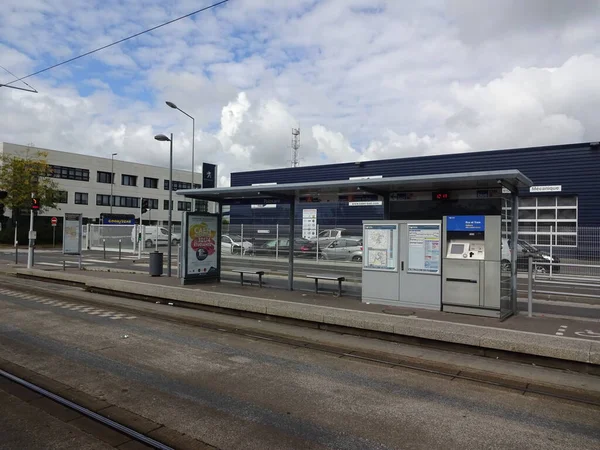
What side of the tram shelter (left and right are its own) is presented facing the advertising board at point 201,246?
right

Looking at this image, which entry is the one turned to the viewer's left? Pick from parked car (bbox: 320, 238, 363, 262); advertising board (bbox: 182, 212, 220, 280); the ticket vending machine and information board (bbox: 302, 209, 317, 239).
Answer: the parked car

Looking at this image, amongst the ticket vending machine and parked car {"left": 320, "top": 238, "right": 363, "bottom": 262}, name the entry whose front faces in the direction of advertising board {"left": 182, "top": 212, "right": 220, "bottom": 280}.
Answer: the parked car

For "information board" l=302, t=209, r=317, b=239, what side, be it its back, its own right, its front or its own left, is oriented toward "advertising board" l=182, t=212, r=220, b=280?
right

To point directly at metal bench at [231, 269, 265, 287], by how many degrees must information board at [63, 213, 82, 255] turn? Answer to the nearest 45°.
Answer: approximately 45° to its left

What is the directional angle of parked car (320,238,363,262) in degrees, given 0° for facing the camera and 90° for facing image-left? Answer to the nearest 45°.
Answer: approximately 90°

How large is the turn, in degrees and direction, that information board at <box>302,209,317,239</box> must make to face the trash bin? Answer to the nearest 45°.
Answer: approximately 90° to its right

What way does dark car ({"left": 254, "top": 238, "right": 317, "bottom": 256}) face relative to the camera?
to the viewer's left

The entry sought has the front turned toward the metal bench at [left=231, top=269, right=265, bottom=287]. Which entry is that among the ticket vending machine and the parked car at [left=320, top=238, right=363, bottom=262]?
the parked car

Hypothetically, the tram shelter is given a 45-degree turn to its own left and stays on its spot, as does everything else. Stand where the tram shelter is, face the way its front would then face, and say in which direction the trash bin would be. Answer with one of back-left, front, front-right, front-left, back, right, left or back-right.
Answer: back-right
